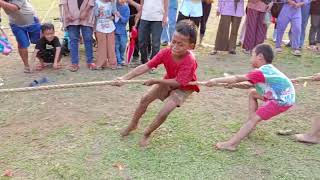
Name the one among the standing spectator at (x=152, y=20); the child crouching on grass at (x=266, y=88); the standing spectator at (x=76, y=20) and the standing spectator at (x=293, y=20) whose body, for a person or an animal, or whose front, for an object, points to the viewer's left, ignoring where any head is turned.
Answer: the child crouching on grass

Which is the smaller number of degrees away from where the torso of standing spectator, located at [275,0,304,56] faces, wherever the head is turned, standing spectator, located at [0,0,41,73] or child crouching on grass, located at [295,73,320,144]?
the child crouching on grass

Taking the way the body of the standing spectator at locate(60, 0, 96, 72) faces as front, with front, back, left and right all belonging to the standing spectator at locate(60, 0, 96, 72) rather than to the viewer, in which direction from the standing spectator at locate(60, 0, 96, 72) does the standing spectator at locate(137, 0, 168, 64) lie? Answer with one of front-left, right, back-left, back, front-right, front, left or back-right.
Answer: left

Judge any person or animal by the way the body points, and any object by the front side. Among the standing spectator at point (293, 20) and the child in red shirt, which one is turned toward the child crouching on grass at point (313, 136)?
the standing spectator

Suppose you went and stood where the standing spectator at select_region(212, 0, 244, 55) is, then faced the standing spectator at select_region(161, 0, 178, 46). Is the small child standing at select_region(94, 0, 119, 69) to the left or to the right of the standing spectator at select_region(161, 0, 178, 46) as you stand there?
left

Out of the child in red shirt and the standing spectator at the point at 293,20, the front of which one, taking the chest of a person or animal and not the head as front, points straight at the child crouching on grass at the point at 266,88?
the standing spectator

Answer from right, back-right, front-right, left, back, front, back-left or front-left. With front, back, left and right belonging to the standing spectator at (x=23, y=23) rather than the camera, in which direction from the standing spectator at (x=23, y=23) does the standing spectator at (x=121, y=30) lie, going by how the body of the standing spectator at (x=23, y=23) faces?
back-left

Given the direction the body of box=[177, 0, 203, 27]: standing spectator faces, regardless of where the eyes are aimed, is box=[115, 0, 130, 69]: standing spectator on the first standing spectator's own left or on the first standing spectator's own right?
on the first standing spectator's own right

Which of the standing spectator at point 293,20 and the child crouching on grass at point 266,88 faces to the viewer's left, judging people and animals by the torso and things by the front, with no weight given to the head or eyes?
the child crouching on grass

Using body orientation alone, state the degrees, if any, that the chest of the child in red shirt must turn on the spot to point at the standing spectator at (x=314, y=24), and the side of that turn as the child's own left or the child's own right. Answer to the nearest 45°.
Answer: approximately 180°

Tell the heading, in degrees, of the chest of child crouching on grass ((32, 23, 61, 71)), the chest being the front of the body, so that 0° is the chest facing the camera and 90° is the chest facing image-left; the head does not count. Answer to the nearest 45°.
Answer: approximately 0°

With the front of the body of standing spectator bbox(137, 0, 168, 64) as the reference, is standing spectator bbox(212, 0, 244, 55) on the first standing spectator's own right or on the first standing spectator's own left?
on the first standing spectator's own left
